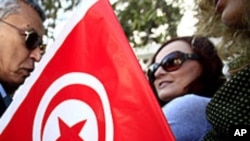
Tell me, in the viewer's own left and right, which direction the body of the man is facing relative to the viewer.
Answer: facing the viewer and to the right of the viewer

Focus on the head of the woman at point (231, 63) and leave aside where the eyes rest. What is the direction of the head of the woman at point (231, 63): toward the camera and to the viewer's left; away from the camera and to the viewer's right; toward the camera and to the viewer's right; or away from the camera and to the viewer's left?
toward the camera and to the viewer's left

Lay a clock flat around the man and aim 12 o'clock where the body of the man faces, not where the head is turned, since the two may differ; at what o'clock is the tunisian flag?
The tunisian flag is roughly at 1 o'clock from the man.

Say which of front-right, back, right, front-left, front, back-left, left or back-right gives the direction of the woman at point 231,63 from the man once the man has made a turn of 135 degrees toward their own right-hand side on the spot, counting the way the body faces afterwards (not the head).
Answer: back-left

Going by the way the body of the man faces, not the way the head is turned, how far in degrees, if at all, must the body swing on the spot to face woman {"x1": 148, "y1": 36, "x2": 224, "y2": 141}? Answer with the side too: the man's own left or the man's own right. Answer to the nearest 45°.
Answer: approximately 45° to the man's own left

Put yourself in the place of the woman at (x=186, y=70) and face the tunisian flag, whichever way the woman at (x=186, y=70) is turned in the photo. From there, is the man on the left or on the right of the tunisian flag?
right

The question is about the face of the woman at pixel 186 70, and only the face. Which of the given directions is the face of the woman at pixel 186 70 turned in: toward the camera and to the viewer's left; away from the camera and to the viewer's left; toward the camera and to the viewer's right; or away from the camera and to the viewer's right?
toward the camera and to the viewer's left
